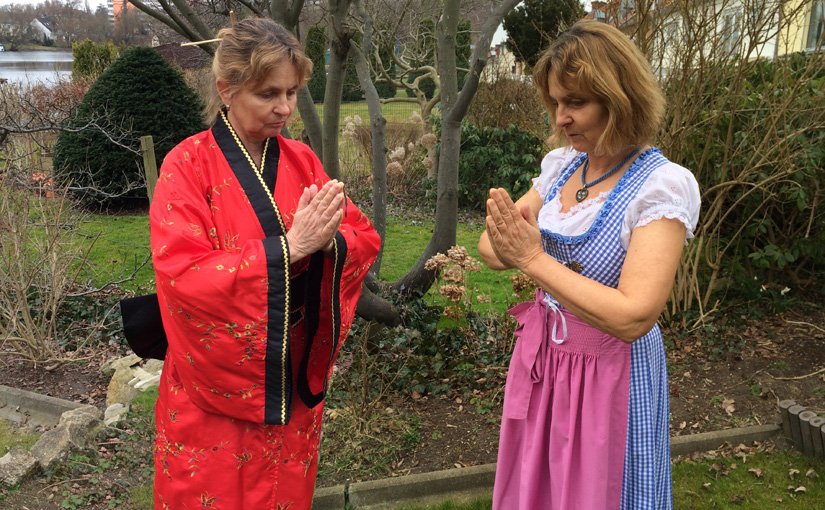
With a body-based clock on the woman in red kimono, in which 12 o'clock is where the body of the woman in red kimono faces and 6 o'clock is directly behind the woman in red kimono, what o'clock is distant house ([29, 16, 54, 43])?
The distant house is roughly at 7 o'clock from the woman in red kimono.

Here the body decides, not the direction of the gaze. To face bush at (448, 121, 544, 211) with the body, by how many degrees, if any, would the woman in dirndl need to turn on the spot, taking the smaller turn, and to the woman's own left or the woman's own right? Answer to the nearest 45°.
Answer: approximately 135° to the woman's own right

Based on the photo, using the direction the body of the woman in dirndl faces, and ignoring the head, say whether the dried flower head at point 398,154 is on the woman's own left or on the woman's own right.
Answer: on the woman's own right

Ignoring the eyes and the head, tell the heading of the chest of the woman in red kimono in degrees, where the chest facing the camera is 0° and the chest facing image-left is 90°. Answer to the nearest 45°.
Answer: approximately 315°

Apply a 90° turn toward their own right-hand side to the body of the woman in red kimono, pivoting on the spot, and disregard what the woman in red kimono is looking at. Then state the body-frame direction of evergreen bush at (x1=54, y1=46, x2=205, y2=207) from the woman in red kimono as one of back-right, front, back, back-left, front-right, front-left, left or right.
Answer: back-right

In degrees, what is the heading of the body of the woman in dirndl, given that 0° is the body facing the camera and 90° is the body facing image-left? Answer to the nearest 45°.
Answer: approximately 45°

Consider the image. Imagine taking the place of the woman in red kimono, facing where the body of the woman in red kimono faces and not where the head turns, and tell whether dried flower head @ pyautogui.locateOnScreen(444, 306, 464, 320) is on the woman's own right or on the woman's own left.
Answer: on the woman's own left

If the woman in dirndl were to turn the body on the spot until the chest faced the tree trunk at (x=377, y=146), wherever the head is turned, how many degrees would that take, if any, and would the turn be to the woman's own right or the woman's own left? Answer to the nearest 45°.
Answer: approximately 90° to the woman's own right

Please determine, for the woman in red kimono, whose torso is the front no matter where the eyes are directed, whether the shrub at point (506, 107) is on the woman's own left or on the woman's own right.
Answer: on the woman's own left
